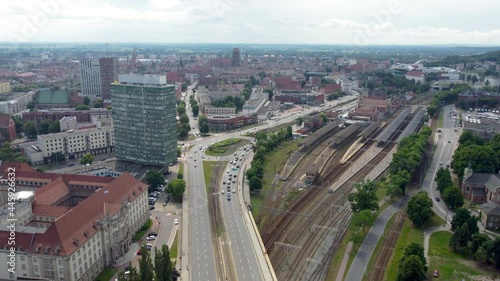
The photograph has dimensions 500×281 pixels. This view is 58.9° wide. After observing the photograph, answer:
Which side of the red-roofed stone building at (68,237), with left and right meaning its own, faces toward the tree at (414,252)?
front

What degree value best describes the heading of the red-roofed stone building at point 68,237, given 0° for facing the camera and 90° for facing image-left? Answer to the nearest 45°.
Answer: approximately 315°

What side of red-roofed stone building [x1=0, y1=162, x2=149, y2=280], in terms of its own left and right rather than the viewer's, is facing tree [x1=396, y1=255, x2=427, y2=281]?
front

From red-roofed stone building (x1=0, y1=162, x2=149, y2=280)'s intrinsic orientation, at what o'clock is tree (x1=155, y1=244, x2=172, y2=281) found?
The tree is roughly at 12 o'clock from the red-roofed stone building.

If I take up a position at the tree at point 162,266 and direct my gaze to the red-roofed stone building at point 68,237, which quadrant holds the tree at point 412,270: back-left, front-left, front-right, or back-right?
back-right
